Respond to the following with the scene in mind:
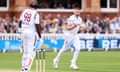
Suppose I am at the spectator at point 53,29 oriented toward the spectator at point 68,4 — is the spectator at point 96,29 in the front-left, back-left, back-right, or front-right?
front-right

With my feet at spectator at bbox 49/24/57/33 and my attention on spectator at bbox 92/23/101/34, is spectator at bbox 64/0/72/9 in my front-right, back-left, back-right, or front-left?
front-left

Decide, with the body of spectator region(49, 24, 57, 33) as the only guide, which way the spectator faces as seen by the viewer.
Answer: toward the camera

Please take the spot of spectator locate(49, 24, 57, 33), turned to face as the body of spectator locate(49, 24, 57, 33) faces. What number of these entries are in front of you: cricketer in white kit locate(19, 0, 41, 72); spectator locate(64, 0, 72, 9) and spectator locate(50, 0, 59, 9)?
1

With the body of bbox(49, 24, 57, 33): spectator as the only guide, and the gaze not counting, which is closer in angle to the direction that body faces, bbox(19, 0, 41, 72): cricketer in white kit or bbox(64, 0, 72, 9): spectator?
the cricketer in white kit

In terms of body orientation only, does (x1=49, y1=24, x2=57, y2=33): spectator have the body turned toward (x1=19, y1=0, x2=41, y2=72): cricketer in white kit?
yes

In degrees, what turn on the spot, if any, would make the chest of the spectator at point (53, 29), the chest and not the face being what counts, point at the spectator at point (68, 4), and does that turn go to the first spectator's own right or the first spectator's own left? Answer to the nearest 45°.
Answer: approximately 180°

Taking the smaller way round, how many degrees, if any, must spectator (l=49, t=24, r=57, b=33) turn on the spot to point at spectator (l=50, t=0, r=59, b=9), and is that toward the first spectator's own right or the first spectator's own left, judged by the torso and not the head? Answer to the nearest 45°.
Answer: approximately 180°

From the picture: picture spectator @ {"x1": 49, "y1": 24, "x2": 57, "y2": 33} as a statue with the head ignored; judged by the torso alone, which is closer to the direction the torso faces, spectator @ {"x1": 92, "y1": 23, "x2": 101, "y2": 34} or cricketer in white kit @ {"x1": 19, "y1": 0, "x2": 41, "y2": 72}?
the cricketer in white kit

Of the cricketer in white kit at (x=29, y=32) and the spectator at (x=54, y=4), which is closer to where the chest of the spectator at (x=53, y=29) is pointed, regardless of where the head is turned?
the cricketer in white kit

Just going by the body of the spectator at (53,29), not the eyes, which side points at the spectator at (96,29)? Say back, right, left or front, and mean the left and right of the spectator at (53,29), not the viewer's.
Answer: left
